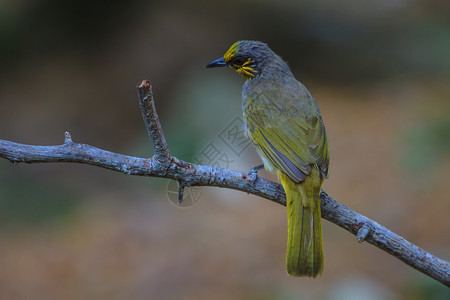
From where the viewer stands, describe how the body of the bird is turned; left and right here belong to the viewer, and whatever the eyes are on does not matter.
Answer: facing away from the viewer and to the left of the viewer
